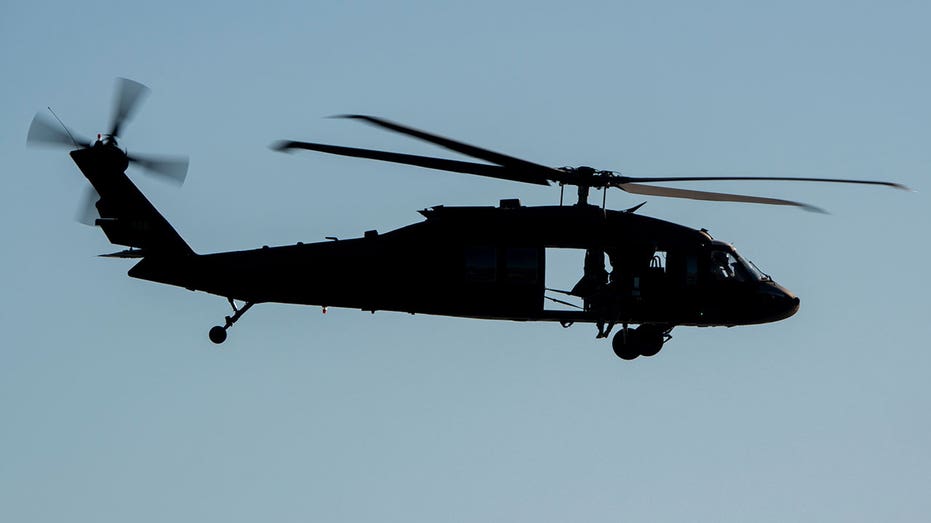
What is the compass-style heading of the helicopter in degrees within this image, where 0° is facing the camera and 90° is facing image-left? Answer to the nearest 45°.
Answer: approximately 270°
